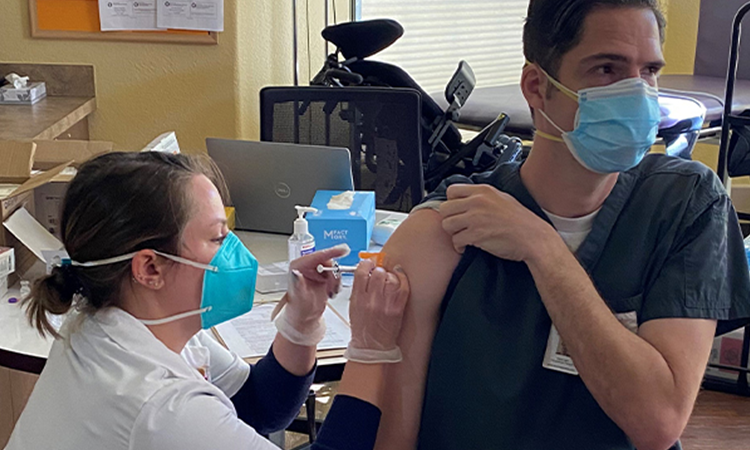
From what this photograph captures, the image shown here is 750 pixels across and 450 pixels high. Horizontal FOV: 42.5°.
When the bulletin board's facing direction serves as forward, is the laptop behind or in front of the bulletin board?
in front

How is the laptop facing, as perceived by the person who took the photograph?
facing away from the viewer

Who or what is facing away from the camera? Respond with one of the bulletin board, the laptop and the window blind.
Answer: the laptop

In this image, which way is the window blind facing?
toward the camera

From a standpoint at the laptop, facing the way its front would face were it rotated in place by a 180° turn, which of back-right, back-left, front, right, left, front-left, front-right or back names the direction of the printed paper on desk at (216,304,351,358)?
front

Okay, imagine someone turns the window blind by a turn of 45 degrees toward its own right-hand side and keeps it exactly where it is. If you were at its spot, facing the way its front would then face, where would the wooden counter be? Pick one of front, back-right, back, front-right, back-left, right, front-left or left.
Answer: front

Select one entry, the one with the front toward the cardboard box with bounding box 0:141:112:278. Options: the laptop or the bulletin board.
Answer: the bulletin board

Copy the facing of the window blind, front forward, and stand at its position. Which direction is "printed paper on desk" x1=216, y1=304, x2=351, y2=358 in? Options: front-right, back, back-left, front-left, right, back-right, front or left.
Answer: front

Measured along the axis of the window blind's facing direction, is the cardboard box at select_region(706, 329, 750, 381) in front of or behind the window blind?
in front

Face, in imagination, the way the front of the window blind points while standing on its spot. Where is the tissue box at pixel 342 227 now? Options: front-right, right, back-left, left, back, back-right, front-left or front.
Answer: front

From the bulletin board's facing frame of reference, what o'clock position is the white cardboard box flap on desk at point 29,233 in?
The white cardboard box flap on desk is roughly at 12 o'clock from the bulletin board.
